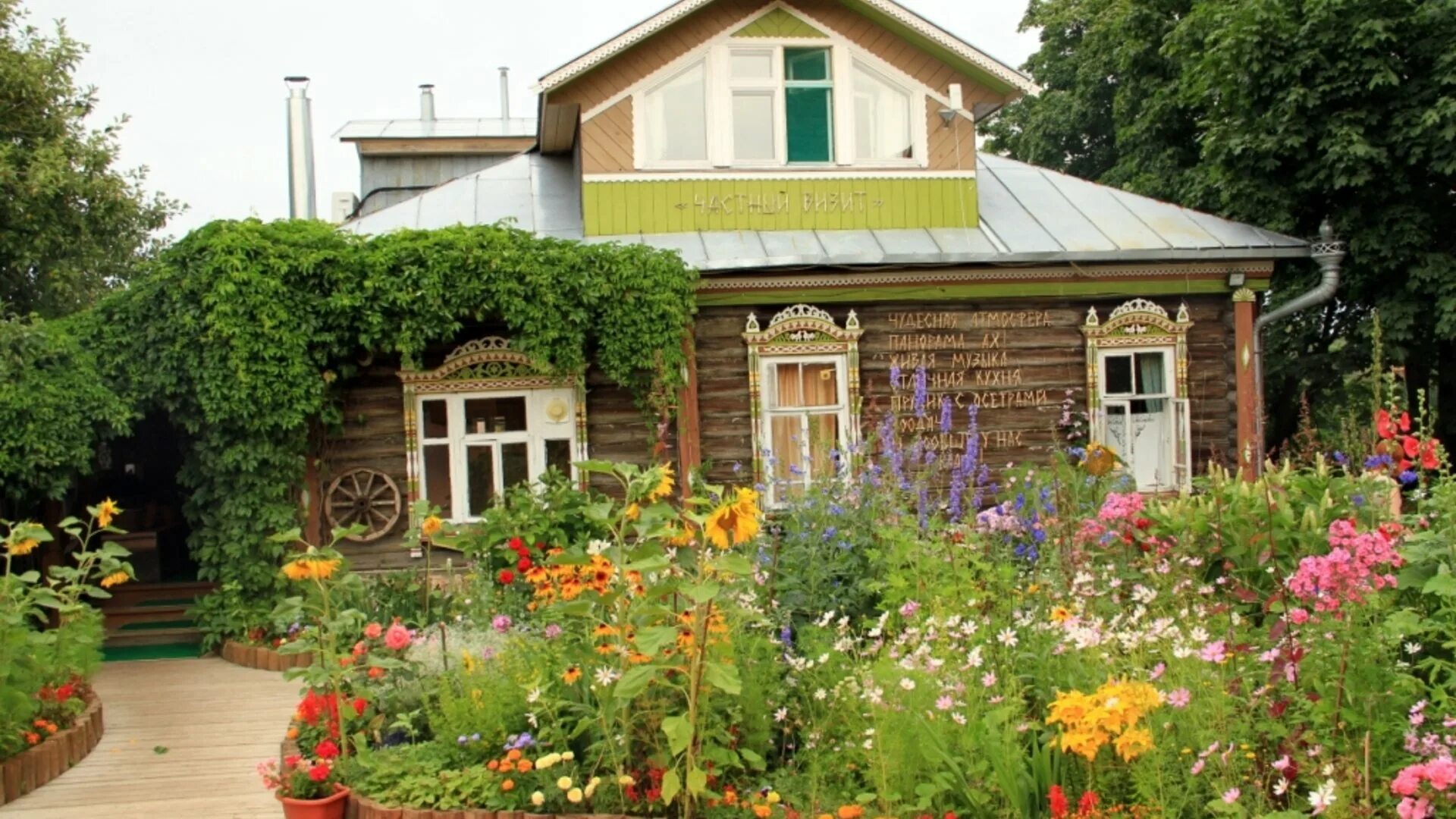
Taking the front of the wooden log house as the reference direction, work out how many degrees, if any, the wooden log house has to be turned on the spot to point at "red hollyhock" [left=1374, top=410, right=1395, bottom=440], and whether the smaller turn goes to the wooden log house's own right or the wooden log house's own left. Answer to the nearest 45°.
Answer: approximately 45° to the wooden log house's own left

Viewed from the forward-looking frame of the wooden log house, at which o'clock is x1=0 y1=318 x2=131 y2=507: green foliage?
The green foliage is roughly at 2 o'clock from the wooden log house.

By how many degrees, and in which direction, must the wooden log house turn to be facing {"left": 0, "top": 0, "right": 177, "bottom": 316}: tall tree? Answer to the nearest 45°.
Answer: approximately 90° to its right

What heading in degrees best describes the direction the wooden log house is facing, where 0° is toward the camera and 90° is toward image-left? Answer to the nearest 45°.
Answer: approximately 0°

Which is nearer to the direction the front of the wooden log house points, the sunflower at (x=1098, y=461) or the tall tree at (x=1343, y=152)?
the sunflower

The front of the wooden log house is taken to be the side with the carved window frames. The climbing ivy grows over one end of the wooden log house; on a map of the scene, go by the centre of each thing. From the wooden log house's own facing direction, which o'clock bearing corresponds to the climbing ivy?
The climbing ivy is roughly at 2 o'clock from the wooden log house.

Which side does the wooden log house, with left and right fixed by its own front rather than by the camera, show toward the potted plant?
front

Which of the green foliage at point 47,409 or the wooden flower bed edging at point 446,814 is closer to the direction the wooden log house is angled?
the wooden flower bed edging

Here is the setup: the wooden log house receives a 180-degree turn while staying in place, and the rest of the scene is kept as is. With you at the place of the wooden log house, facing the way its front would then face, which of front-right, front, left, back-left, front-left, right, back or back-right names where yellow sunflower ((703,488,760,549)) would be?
back

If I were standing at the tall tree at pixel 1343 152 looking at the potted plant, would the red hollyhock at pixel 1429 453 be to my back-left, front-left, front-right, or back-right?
front-left
